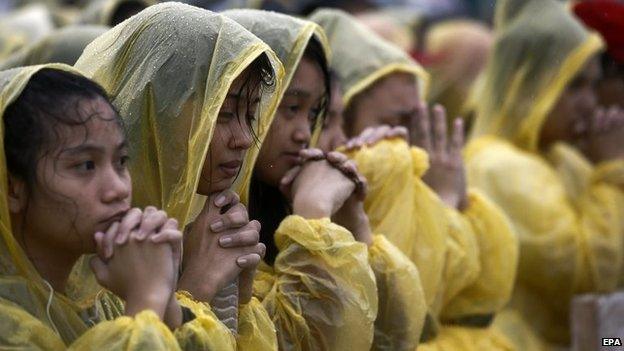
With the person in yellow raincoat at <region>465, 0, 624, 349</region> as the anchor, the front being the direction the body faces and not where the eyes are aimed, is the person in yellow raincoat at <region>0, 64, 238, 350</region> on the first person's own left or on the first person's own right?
on the first person's own right

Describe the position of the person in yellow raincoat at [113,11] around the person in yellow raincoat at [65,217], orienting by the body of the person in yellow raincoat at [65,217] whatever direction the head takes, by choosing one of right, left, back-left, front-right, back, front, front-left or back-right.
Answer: back-left
